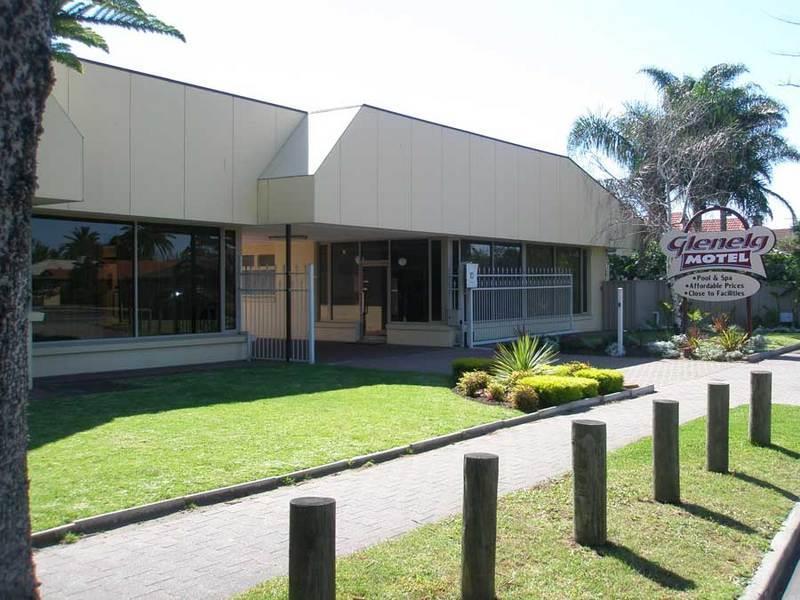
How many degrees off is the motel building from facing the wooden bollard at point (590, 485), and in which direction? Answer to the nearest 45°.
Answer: approximately 45° to its right

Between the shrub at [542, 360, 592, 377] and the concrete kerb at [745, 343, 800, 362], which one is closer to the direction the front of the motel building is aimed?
the shrub

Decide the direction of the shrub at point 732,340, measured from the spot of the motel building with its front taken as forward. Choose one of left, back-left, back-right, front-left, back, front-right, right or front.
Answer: front-left

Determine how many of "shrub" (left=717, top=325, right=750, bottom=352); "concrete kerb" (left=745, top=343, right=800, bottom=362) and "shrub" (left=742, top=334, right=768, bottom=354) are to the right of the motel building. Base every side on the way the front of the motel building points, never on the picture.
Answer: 0

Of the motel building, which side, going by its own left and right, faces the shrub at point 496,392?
front

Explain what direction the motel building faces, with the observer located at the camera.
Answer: facing the viewer and to the right of the viewer

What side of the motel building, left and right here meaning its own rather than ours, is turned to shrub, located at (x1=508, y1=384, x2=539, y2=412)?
front

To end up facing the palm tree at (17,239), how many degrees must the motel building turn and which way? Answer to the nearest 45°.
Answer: approximately 45° to its right

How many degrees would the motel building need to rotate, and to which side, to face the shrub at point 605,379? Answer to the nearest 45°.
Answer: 0° — it already faces it

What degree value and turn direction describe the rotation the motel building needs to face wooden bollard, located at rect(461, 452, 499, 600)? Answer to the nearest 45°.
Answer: approximately 45° to its right

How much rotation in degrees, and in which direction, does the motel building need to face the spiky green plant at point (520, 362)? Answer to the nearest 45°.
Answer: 0° — it already faces it

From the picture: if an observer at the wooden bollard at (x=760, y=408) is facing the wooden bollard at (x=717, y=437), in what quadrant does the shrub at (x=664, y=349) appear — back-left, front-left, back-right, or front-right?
back-right

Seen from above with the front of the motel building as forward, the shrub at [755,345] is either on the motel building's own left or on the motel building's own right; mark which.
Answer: on the motel building's own left

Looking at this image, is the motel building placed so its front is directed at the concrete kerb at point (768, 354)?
no

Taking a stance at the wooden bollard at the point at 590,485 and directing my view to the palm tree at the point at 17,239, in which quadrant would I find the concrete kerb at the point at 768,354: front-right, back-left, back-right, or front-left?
back-right
